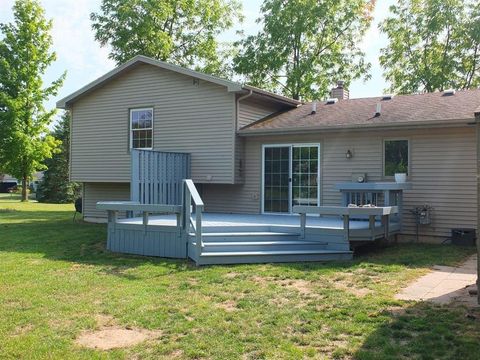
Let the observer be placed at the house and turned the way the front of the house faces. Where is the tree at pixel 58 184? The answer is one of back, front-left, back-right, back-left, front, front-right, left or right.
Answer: front-left

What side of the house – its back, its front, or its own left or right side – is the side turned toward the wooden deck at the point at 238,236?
back

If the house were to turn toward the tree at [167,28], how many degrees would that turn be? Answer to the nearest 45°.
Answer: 0° — it already faces it

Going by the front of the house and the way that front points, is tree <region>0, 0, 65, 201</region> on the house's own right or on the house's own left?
on the house's own left

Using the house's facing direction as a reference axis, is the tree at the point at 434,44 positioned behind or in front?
in front

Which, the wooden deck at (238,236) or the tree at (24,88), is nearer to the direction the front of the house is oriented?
the tree

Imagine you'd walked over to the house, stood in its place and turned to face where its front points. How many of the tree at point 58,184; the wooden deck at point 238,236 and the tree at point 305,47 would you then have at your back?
1

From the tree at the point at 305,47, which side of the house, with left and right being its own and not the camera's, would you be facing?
front

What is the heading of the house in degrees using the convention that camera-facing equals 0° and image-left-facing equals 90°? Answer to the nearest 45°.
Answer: approximately 180°
